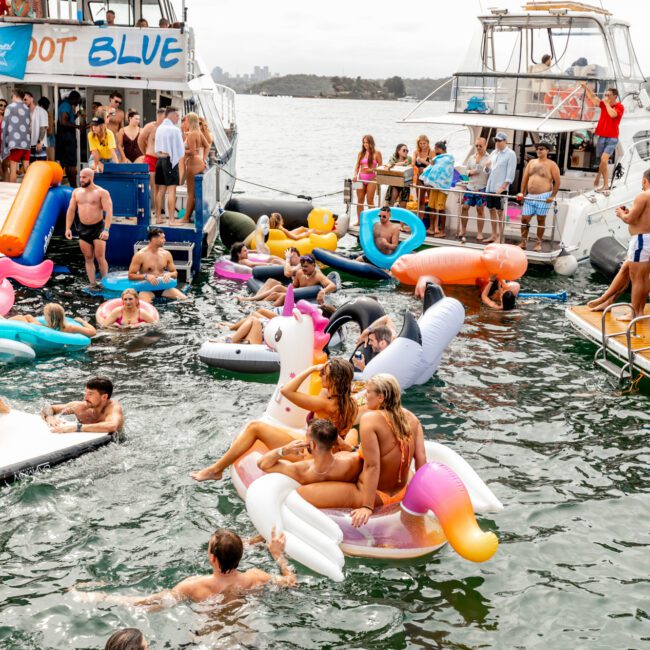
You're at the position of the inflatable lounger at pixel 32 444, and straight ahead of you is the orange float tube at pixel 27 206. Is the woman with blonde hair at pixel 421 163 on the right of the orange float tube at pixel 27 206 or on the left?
right

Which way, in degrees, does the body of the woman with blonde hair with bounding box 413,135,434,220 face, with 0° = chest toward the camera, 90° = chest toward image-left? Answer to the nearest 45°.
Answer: approximately 0°

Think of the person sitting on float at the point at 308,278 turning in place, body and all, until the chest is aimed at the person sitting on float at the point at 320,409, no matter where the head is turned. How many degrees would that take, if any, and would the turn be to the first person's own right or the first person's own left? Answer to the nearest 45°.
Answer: approximately 45° to the first person's own left

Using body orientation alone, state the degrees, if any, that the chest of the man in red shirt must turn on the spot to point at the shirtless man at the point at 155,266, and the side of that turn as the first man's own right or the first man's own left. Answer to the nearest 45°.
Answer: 0° — they already face them

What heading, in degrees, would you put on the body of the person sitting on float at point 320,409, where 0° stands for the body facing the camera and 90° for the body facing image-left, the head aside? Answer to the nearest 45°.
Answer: approximately 90°

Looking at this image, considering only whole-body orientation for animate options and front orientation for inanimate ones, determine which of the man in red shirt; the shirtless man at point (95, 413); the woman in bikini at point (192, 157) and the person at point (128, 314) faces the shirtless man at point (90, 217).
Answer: the man in red shirt
